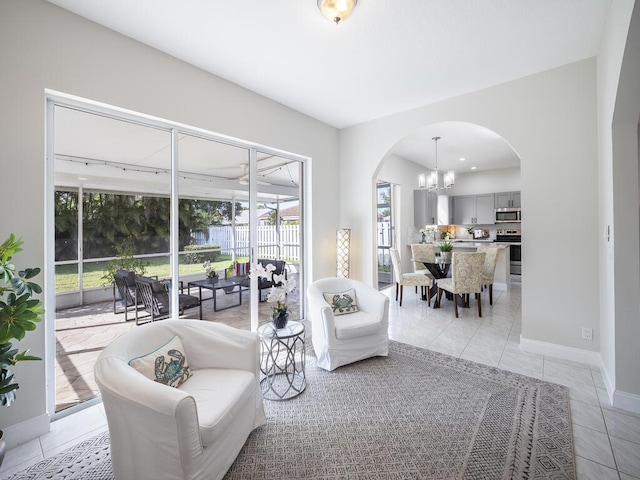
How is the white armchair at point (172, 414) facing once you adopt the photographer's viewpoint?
facing the viewer and to the right of the viewer

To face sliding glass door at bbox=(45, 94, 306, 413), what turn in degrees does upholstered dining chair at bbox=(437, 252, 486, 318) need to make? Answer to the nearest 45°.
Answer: approximately 90° to its left

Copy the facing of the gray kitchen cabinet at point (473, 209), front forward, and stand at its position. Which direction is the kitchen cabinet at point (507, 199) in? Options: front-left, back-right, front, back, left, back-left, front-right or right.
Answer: left

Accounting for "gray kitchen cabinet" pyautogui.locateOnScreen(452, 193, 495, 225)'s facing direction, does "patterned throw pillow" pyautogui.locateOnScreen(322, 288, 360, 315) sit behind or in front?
in front

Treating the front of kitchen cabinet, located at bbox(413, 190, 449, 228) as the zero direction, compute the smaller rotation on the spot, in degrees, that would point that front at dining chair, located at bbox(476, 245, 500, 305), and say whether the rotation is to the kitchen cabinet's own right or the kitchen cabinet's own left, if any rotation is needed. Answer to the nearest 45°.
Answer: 0° — it already faces it

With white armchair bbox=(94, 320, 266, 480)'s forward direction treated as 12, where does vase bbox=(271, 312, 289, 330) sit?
The vase is roughly at 9 o'clock from the white armchair.

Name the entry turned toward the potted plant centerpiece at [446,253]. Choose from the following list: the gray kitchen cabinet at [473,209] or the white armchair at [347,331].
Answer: the gray kitchen cabinet

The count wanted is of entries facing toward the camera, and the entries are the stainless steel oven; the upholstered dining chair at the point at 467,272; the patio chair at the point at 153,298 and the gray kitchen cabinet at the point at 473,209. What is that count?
2

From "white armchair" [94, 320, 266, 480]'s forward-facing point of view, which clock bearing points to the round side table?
The round side table is roughly at 9 o'clock from the white armchair.

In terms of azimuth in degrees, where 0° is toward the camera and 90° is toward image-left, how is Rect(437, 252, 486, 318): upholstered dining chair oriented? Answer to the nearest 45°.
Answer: approximately 135°

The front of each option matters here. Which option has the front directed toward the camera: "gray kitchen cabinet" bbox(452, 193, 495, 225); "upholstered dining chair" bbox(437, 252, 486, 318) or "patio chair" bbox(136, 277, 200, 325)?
the gray kitchen cabinet

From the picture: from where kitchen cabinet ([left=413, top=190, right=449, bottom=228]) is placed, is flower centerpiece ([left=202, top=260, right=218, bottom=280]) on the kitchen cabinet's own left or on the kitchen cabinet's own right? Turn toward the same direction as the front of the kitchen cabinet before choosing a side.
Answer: on the kitchen cabinet's own right

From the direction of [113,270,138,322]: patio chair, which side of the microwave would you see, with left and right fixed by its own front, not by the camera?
front

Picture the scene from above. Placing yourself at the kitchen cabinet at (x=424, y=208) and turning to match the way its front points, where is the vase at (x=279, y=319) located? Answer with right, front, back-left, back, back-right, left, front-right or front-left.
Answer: front-right

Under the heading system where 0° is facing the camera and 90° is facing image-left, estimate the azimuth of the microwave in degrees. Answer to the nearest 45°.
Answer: approximately 0°
